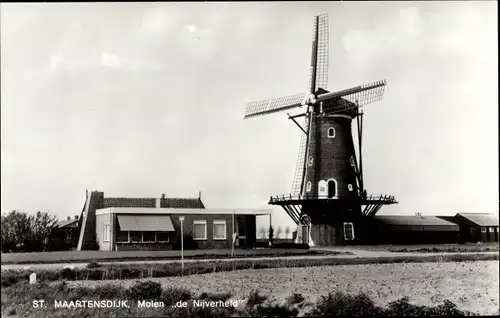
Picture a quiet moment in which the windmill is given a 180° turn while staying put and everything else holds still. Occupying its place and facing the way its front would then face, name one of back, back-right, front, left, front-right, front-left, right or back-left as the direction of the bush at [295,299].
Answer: back-right

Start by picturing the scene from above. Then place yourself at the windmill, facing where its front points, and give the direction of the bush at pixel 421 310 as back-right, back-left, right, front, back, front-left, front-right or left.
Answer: front-left

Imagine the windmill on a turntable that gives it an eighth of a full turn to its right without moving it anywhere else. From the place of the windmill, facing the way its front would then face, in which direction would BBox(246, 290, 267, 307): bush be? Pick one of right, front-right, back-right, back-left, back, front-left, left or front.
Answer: left

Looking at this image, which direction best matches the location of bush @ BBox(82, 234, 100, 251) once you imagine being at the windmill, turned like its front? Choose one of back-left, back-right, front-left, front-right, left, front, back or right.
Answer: front-right

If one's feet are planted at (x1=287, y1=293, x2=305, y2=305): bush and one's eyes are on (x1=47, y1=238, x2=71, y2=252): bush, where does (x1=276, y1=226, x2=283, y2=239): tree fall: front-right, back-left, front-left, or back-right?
front-right

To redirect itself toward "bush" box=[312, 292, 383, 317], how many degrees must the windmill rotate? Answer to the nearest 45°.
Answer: approximately 45° to its left

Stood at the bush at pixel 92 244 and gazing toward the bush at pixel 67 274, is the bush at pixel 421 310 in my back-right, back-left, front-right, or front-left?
front-left

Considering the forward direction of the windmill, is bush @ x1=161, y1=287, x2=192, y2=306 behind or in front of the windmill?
in front

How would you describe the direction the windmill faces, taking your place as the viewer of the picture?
facing the viewer and to the left of the viewer

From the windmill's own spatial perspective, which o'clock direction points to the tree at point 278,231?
The tree is roughly at 4 o'clock from the windmill.
